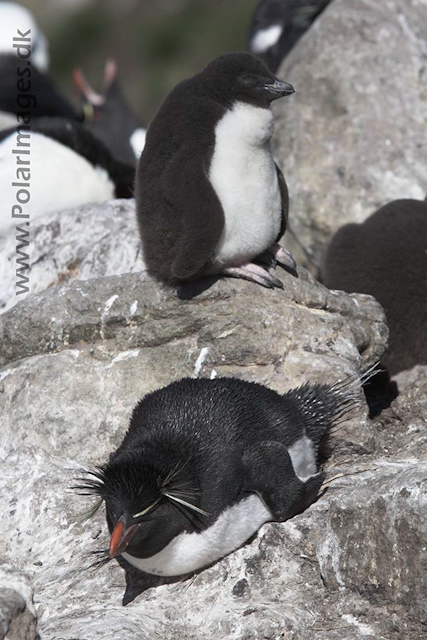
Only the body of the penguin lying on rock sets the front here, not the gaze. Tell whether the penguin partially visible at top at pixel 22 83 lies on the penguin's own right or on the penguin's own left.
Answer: on the penguin's own right

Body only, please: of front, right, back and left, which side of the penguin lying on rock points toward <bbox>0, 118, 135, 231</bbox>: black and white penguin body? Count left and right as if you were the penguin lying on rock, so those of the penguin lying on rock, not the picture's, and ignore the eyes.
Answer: right

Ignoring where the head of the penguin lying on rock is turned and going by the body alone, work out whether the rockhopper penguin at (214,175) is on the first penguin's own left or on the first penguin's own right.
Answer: on the first penguin's own right

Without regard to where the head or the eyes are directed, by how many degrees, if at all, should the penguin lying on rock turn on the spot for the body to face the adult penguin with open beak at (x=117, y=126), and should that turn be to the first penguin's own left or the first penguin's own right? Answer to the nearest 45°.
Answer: approximately 135° to the first penguin's own right
